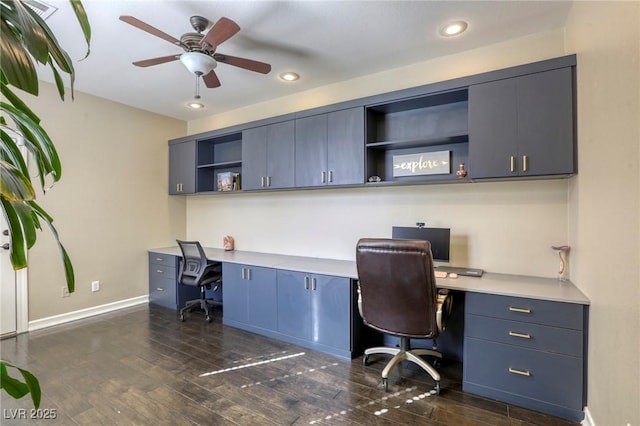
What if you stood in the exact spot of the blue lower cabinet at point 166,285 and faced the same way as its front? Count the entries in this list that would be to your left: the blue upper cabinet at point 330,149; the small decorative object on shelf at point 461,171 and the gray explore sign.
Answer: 3

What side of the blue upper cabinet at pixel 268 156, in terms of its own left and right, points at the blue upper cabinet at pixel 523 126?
left

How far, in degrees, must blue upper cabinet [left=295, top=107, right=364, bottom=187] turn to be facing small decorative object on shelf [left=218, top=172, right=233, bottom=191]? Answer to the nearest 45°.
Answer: approximately 90° to its right

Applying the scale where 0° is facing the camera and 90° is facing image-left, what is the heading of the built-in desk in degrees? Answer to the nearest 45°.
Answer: approximately 45°

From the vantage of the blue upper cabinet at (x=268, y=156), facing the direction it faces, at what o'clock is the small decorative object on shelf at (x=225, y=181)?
The small decorative object on shelf is roughly at 3 o'clock from the blue upper cabinet.

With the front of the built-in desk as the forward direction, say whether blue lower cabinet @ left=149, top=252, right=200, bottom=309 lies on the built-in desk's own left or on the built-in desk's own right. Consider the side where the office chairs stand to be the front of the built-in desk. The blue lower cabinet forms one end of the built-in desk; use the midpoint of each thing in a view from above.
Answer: on the built-in desk's own right
